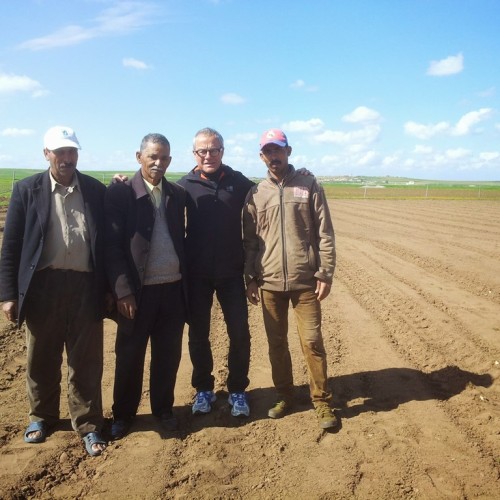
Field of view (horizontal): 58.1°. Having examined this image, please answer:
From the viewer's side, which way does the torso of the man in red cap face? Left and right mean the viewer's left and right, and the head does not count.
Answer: facing the viewer

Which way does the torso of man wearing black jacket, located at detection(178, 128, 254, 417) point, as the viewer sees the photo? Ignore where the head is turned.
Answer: toward the camera

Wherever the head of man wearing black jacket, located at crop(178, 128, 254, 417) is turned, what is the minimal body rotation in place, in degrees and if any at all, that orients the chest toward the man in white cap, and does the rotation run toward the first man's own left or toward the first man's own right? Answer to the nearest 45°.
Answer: approximately 90° to the first man's own right

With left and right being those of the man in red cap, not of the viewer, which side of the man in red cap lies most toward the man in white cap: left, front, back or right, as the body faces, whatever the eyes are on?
right

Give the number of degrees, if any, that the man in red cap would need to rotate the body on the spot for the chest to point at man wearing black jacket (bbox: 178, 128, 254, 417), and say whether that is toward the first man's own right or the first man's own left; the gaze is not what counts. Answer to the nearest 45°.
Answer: approximately 90° to the first man's own right

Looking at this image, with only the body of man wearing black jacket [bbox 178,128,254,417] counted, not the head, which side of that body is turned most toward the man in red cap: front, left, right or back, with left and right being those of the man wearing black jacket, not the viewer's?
left

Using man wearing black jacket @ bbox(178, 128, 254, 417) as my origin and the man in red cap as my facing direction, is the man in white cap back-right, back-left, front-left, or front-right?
back-right
